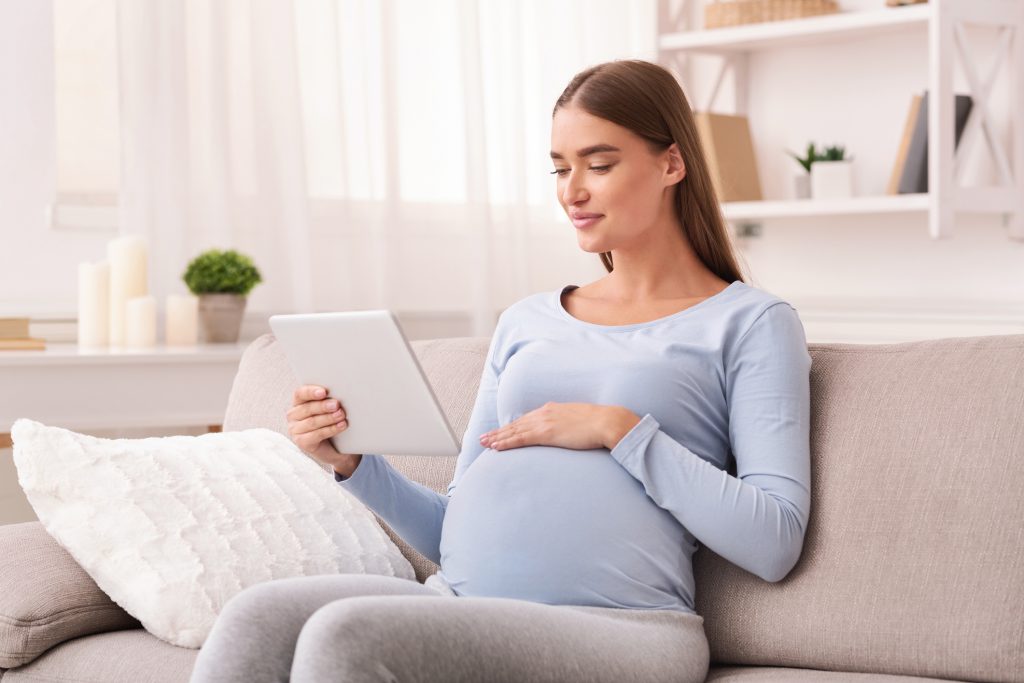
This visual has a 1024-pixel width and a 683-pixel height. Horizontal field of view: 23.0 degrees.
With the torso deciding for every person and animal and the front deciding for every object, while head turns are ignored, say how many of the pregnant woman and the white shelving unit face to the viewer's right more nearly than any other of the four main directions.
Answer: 0

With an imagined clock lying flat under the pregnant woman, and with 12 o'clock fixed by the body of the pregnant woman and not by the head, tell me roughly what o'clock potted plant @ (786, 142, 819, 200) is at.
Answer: The potted plant is roughly at 5 o'clock from the pregnant woman.

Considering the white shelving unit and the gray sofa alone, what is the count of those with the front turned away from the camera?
0

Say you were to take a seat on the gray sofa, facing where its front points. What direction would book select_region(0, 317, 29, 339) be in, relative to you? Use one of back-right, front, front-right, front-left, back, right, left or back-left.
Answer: back-right

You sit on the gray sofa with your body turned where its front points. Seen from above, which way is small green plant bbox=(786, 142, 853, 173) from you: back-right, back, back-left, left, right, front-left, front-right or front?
back

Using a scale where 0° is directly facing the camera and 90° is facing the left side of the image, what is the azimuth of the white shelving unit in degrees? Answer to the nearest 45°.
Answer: approximately 45°

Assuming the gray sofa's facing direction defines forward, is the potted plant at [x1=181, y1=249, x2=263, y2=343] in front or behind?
behind
